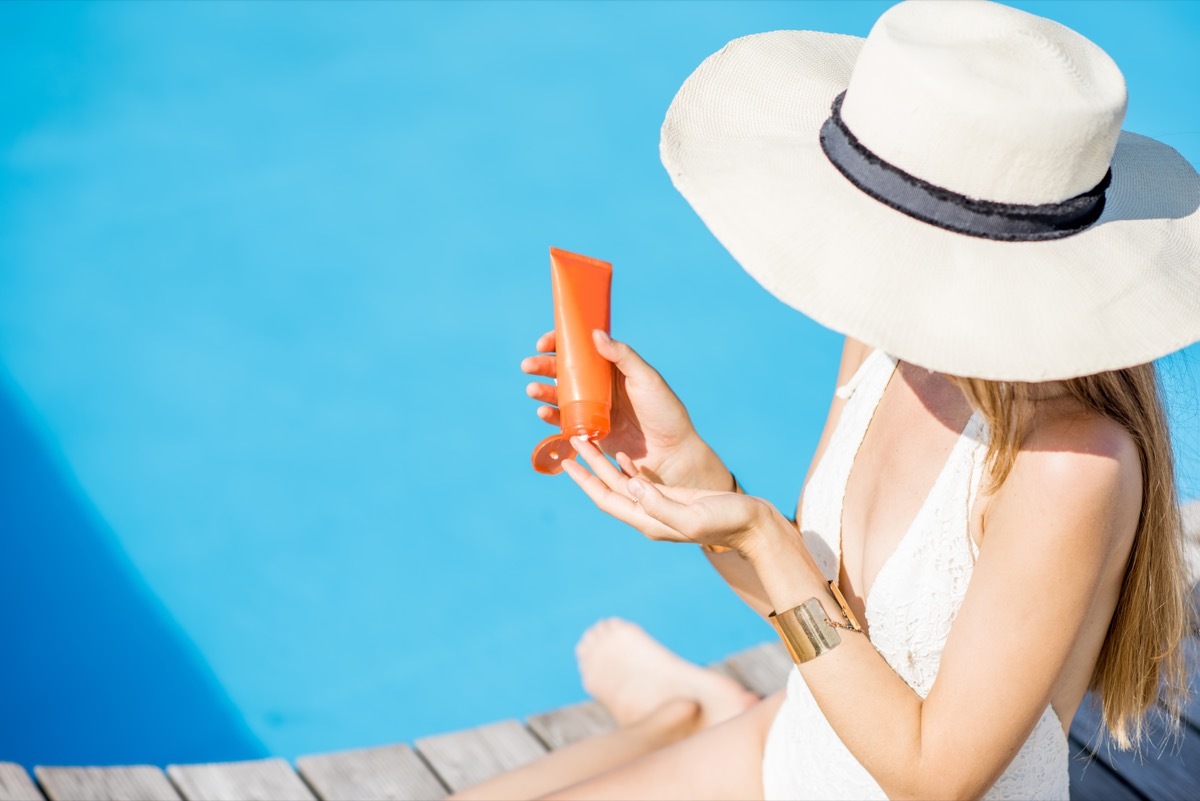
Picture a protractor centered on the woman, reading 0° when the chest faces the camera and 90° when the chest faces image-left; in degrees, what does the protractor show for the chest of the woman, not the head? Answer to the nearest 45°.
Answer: approximately 45°
